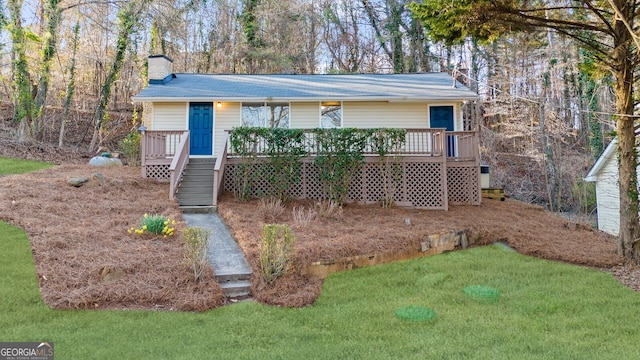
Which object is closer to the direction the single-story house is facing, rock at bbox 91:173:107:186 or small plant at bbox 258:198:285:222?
the small plant

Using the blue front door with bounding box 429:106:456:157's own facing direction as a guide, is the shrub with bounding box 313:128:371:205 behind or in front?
in front

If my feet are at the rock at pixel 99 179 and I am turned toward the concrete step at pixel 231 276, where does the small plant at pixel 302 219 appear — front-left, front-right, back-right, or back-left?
front-left

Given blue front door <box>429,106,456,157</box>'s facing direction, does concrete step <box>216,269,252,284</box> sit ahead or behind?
ahead

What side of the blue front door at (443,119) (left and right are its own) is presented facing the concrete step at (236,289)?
front

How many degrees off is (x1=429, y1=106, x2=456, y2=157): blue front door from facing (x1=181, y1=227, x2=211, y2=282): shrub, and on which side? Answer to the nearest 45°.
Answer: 0° — it already faces it

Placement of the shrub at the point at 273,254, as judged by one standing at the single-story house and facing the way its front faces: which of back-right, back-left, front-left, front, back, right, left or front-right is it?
front

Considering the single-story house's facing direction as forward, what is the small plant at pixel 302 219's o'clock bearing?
The small plant is roughly at 12 o'clock from the single-story house.

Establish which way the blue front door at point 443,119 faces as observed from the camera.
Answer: facing the viewer

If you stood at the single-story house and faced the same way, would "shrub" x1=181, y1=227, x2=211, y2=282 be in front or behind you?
in front

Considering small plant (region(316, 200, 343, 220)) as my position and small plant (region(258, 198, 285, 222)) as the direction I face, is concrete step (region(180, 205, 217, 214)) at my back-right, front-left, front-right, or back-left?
front-right

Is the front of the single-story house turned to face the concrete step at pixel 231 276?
yes

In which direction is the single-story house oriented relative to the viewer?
toward the camera

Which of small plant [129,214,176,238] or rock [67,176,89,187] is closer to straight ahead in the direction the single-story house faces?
the small plant

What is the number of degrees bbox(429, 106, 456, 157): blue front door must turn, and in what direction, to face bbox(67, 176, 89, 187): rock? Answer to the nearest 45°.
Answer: approximately 45° to its right
